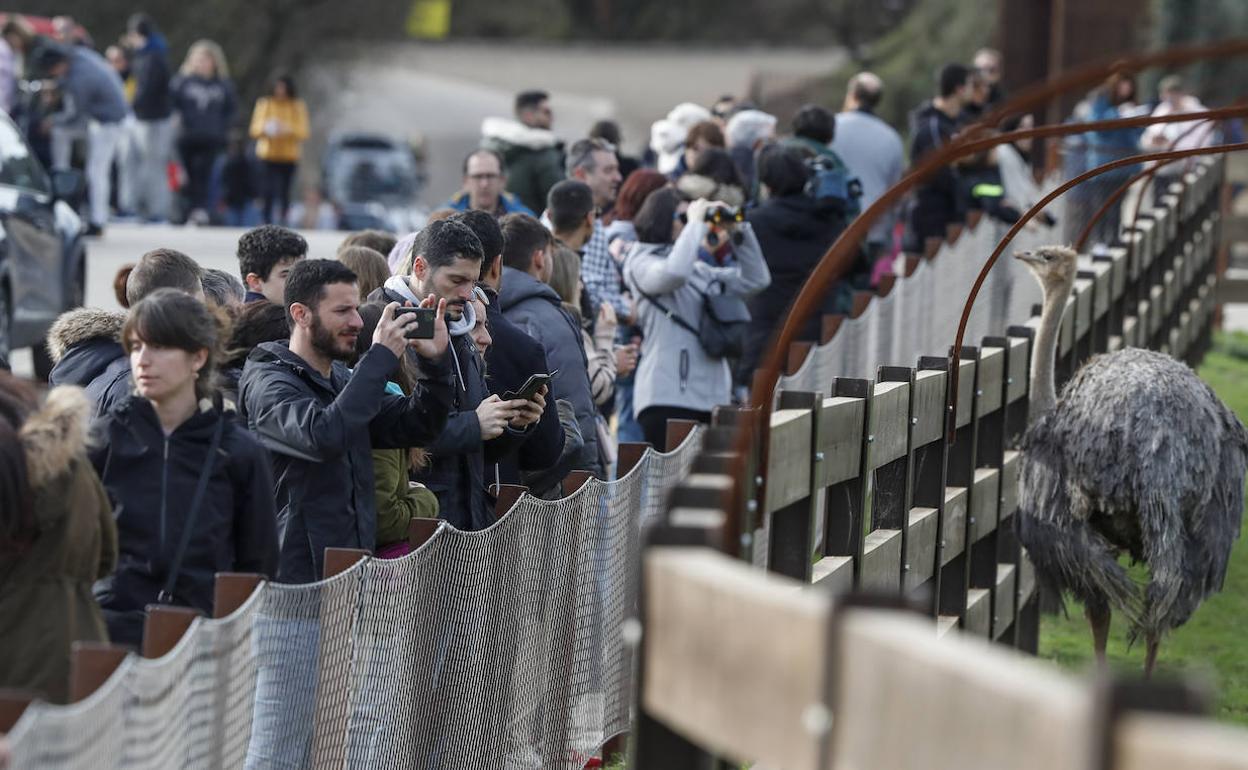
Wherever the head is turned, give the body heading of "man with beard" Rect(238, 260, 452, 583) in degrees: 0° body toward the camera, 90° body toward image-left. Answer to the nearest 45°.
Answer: approximately 270°

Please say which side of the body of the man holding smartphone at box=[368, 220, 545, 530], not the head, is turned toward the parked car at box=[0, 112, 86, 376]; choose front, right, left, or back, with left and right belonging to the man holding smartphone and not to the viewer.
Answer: back

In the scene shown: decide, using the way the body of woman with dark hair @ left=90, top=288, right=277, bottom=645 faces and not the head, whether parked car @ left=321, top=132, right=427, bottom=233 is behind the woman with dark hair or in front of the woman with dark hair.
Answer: behind

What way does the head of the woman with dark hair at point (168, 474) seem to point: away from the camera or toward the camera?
toward the camera

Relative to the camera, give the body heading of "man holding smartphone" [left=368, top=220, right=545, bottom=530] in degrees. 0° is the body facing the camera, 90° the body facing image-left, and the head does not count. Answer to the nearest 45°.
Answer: approximately 315°

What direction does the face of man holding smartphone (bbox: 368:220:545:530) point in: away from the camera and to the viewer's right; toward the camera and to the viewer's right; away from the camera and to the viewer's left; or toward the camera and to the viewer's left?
toward the camera and to the viewer's right

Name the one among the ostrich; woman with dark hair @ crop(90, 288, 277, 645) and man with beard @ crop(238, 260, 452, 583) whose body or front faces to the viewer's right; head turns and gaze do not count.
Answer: the man with beard

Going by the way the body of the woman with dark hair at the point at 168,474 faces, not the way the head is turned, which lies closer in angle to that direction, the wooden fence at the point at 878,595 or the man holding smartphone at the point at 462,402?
the wooden fence

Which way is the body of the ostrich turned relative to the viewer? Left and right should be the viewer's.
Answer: facing away from the viewer and to the left of the viewer

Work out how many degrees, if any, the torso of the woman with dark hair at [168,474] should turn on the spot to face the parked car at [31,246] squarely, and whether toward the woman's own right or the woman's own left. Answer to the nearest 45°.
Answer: approximately 135° to the woman's own right
